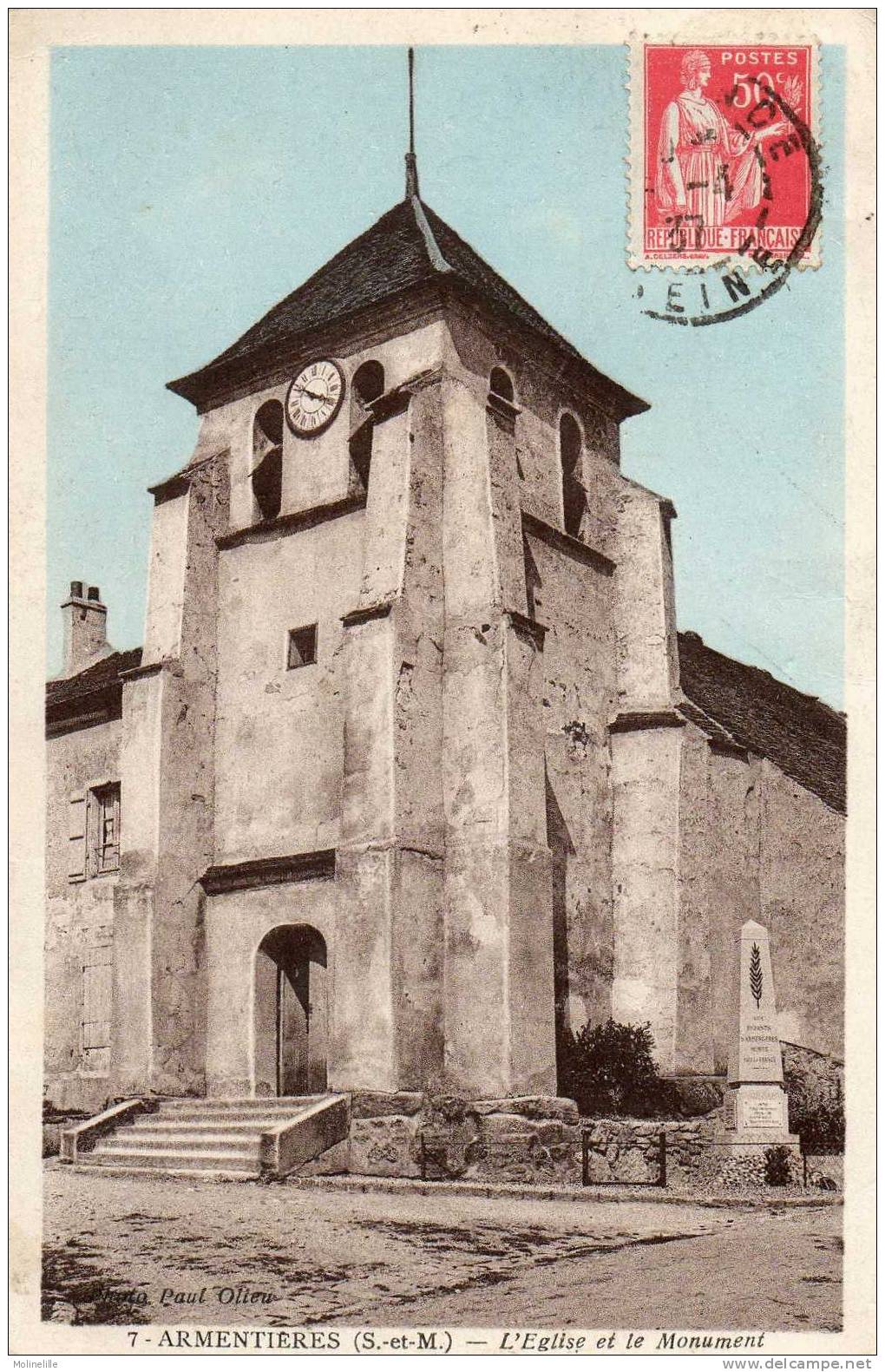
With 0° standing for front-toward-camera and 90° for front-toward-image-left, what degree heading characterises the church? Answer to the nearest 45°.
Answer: approximately 45°
